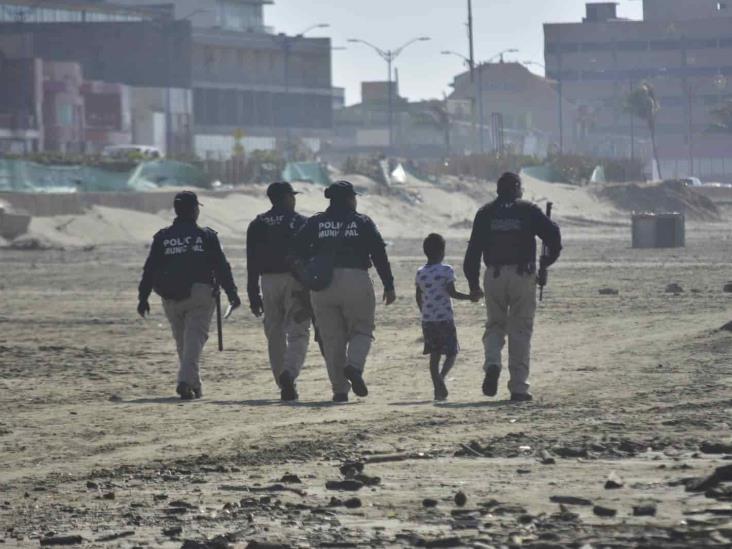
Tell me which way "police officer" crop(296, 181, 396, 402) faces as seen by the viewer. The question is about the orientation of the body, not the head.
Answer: away from the camera

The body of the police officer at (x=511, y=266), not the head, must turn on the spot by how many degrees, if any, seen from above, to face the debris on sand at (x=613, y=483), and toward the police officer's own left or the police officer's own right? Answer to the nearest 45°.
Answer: approximately 180°

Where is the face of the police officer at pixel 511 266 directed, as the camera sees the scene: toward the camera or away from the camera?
away from the camera

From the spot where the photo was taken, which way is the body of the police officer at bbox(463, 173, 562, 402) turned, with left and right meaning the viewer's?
facing away from the viewer

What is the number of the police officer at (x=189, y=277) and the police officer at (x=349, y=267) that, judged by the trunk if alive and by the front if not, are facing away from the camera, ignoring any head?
2

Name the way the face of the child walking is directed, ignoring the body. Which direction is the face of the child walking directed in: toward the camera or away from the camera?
away from the camera

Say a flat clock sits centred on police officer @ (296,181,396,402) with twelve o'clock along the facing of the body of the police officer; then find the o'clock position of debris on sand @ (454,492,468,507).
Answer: The debris on sand is roughly at 6 o'clock from the police officer.

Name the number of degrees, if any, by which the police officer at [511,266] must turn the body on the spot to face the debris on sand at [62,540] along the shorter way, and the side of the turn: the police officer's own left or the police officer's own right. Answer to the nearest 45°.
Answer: approximately 180°

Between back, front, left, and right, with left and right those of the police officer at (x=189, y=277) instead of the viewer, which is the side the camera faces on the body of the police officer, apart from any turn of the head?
back

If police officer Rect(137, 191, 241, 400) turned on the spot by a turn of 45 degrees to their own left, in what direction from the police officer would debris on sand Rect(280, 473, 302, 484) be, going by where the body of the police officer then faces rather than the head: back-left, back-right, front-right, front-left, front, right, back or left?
back-left

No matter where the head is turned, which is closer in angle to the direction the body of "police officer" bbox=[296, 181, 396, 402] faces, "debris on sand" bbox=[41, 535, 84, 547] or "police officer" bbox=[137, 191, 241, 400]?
the police officer

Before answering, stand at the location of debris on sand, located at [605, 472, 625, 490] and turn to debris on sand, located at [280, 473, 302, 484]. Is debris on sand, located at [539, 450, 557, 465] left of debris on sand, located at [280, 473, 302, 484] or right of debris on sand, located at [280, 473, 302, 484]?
right
